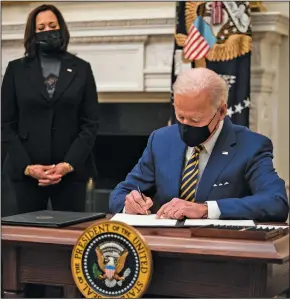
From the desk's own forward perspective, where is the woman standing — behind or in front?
behind

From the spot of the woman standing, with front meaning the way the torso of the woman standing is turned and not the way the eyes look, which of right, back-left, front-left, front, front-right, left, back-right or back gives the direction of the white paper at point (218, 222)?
front-left

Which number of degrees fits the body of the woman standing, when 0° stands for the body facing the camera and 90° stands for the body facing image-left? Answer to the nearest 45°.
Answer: approximately 0°

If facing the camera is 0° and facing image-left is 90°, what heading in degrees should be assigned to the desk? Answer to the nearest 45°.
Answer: approximately 0°

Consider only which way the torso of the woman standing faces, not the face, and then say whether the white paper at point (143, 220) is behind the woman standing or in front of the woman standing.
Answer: in front

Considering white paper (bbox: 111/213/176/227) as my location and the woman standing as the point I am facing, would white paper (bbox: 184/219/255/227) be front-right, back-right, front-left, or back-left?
back-right

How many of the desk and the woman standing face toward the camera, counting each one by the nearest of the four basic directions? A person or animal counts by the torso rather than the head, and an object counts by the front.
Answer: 2
